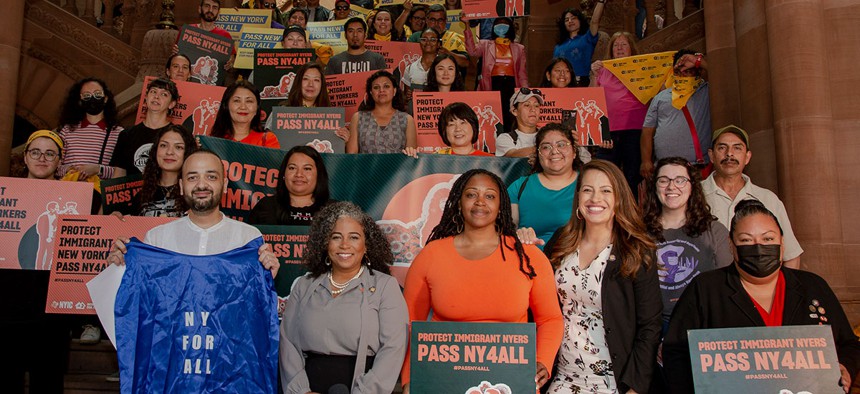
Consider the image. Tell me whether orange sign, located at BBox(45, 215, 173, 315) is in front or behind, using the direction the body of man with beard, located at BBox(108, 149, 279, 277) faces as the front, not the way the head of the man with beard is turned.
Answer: behind

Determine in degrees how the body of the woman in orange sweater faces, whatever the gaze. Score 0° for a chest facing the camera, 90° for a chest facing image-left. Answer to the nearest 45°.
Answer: approximately 0°

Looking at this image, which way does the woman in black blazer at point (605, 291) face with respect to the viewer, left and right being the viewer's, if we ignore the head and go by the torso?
facing the viewer and to the left of the viewer

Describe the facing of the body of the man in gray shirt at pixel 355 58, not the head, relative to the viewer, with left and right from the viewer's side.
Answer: facing the viewer

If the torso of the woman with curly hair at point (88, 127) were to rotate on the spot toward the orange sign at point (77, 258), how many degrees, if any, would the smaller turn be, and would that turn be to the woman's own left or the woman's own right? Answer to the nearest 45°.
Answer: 0° — they already face it

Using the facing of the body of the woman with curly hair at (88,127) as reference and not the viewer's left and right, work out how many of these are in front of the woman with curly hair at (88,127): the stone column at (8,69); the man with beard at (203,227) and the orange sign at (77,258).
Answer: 2

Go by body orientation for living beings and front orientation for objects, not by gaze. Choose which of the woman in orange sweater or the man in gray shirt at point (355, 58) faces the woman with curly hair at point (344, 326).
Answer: the man in gray shirt

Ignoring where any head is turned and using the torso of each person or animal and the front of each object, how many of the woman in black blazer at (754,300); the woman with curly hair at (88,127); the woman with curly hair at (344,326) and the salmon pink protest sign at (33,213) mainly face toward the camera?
4

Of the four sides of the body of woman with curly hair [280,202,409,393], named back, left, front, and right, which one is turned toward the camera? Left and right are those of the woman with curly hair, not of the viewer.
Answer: front

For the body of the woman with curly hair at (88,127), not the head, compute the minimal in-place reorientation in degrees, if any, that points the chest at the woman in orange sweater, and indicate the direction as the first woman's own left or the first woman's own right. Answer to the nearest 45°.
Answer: approximately 45° to the first woman's own left

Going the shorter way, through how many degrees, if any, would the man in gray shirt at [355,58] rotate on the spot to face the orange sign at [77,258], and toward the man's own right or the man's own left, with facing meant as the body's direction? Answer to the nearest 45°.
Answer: approximately 45° to the man's own right
